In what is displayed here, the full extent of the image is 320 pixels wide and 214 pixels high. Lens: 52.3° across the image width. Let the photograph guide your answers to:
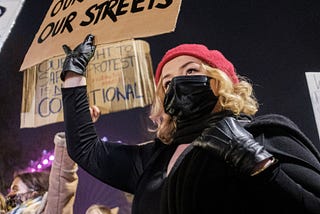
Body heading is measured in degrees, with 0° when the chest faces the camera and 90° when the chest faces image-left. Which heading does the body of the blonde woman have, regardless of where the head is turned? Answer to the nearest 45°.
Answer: approximately 45°

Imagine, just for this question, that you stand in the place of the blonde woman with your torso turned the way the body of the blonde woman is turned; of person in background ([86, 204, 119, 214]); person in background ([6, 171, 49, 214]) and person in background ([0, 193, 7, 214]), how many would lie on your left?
0

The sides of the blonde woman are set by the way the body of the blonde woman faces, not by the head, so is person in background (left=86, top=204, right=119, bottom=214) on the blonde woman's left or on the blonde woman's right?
on the blonde woman's right

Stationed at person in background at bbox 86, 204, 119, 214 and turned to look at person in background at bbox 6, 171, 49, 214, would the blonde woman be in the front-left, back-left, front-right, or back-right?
back-left

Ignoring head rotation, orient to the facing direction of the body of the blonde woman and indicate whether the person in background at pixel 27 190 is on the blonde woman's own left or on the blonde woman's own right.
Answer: on the blonde woman's own right

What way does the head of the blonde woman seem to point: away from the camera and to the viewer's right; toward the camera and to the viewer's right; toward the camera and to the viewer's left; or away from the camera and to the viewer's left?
toward the camera and to the viewer's left

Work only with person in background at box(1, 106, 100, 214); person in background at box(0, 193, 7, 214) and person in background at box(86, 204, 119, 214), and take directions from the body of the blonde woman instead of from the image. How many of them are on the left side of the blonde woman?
0

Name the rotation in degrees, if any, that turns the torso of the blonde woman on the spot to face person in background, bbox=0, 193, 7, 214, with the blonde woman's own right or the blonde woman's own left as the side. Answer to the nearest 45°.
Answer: approximately 90° to the blonde woman's own right

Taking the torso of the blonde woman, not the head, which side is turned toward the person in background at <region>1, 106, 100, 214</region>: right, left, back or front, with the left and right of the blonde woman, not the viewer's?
right
